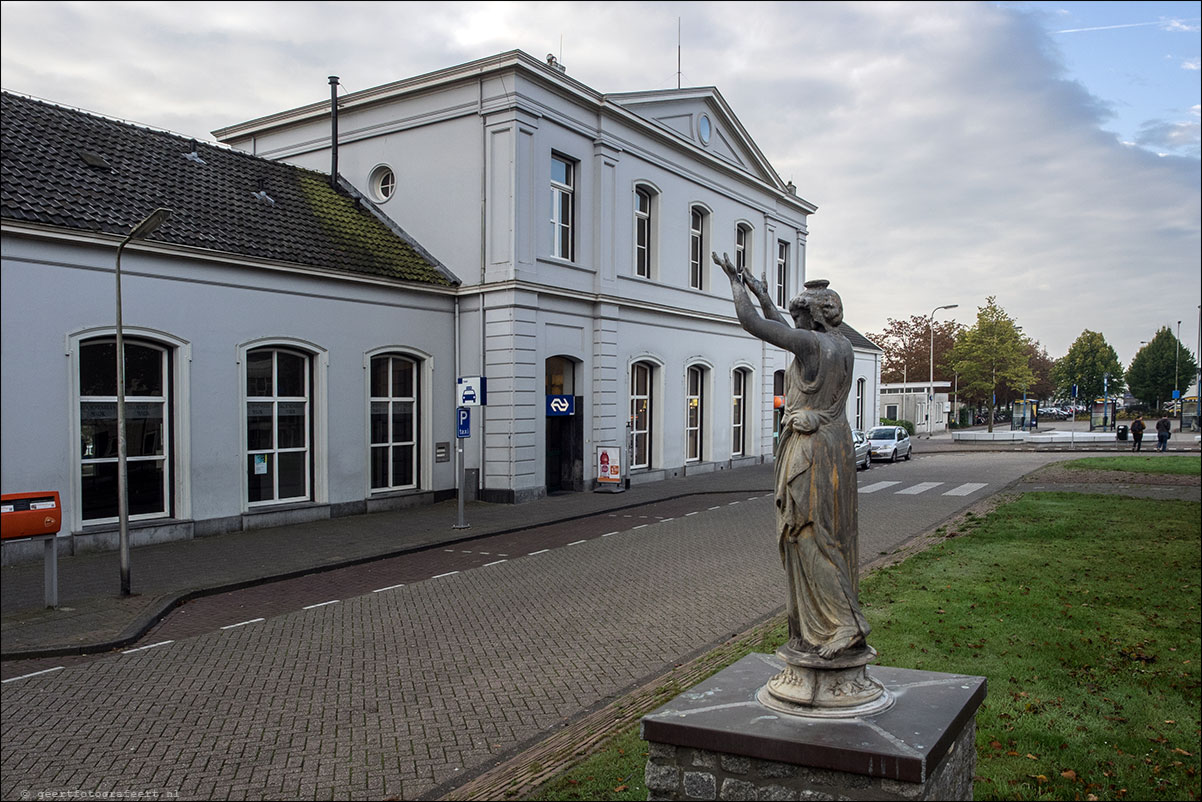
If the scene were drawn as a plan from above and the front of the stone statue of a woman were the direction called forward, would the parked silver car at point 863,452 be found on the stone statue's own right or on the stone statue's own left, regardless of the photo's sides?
on the stone statue's own right

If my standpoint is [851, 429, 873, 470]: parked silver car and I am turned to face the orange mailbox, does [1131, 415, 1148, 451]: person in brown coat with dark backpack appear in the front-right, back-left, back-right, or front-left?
back-left

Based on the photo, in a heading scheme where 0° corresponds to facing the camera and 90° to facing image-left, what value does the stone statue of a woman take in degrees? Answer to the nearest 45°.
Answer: approximately 90°

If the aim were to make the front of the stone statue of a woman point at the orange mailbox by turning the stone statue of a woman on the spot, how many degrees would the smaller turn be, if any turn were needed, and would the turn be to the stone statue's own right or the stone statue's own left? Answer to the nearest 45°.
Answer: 0° — it already faces it

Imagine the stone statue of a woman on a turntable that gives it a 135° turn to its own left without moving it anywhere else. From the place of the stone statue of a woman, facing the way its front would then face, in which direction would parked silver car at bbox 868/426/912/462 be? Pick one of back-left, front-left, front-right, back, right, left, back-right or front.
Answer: back-left

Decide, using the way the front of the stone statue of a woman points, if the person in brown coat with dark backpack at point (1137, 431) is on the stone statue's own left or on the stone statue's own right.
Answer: on the stone statue's own right
